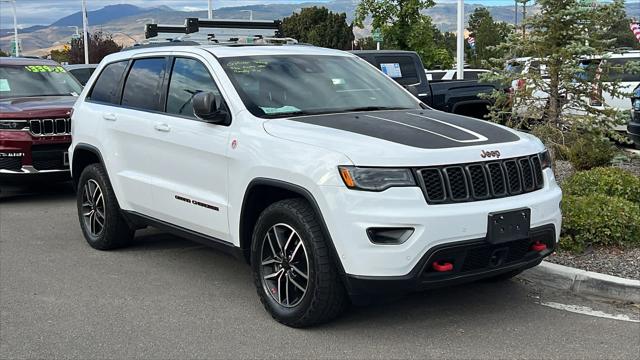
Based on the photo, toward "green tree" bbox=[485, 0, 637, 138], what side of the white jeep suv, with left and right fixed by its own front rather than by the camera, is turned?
left

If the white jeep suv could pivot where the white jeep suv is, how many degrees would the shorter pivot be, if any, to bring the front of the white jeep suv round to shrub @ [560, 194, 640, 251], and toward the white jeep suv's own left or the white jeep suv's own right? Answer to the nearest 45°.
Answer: approximately 90° to the white jeep suv's own left

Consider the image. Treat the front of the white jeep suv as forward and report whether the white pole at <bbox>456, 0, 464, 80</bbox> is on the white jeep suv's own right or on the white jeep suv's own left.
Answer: on the white jeep suv's own left

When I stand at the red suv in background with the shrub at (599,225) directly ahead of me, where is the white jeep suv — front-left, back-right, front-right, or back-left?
front-right

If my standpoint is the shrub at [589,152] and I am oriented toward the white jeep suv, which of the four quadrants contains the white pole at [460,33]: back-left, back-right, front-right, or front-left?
back-right

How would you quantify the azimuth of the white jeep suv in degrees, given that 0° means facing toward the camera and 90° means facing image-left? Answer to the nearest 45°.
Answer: approximately 315°

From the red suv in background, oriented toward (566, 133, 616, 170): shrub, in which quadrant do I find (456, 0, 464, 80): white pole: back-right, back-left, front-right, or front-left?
front-left

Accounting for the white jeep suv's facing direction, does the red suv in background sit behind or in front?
behind

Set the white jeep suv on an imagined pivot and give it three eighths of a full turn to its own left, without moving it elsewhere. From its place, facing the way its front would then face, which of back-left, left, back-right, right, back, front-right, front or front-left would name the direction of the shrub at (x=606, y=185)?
front-right

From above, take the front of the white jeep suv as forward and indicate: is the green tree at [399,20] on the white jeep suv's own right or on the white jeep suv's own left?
on the white jeep suv's own left

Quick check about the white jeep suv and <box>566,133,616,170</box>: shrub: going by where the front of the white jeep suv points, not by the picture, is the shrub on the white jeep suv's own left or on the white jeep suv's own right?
on the white jeep suv's own left
